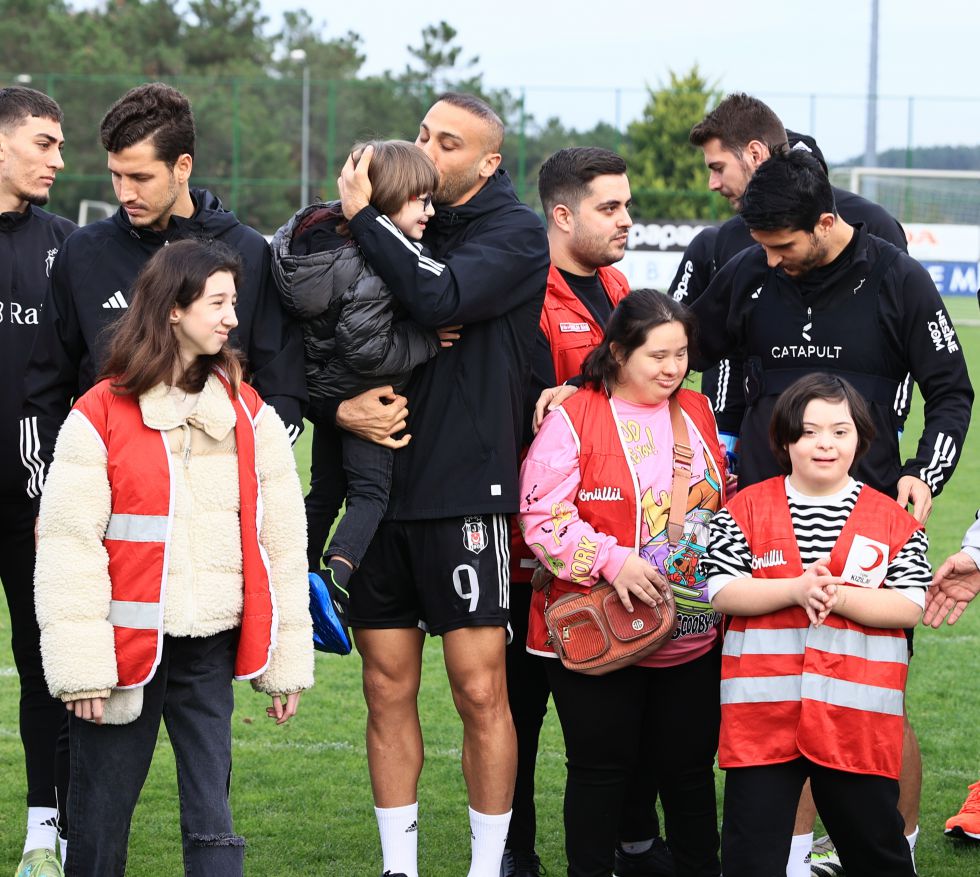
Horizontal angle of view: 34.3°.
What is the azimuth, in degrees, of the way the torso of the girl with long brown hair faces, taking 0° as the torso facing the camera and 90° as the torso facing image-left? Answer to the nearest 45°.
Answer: approximately 315°

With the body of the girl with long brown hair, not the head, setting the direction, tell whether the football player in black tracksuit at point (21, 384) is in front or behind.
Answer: behind

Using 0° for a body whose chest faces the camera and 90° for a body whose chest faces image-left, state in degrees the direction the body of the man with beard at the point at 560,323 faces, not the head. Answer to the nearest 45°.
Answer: approximately 315°

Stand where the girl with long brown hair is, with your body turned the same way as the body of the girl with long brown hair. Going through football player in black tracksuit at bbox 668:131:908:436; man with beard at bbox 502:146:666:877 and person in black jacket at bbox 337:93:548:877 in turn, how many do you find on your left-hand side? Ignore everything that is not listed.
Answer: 3

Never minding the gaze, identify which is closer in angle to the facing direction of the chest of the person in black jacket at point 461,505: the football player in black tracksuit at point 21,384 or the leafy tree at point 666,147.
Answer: the football player in black tracksuit
